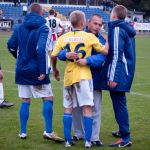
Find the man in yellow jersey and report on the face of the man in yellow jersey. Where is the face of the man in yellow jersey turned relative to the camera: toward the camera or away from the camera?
away from the camera

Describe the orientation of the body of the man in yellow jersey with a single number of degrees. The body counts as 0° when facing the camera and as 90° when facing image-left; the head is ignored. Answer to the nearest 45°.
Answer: approximately 180°
